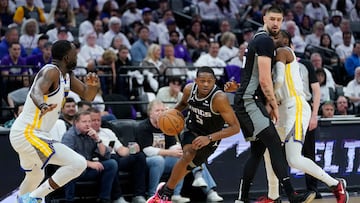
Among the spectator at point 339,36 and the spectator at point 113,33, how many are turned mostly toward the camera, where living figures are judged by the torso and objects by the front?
2

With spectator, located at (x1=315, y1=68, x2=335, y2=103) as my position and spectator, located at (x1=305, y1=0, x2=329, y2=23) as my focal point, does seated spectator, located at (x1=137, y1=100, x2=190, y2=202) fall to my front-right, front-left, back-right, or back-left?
back-left

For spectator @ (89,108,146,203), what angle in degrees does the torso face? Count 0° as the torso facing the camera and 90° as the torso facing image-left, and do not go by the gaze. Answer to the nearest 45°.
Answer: approximately 315°

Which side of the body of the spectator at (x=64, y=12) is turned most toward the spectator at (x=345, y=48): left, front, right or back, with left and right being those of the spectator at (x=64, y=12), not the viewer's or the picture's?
left

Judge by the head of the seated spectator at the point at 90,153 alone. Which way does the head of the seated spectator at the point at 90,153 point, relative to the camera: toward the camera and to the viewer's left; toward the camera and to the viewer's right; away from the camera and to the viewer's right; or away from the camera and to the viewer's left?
toward the camera and to the viewer's right

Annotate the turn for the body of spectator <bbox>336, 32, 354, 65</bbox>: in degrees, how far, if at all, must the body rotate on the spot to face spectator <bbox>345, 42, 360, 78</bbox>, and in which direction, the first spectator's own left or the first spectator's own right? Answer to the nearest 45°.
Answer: approximately 45° to the first spectator's own left

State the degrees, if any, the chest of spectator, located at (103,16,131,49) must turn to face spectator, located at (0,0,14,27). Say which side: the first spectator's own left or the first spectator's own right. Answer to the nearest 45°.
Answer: approximately 90° to the first spectator's own right

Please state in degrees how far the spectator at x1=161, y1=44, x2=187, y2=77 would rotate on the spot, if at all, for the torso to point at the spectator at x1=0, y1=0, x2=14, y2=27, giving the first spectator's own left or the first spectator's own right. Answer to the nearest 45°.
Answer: approximately 90° to the first spectator's own right
